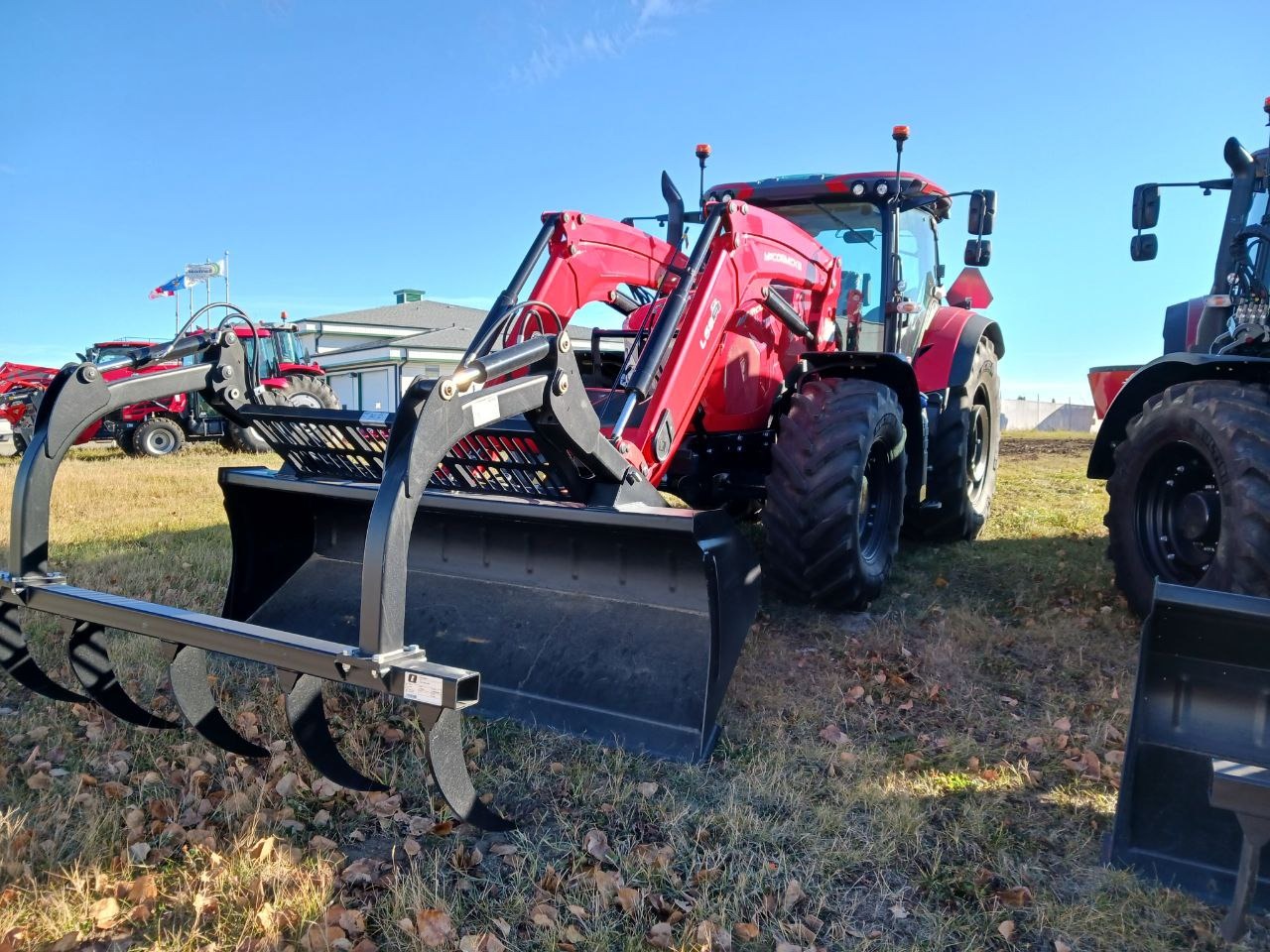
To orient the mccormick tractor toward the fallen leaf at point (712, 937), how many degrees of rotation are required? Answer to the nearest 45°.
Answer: approximately 45° to its left

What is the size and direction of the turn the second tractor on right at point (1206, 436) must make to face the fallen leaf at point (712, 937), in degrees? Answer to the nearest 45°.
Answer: approximately 45° to its right

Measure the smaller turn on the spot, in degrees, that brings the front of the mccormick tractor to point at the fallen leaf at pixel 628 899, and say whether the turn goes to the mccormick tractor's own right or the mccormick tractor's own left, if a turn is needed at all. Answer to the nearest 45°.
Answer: approximately 45° to the mccormick tractor's own left

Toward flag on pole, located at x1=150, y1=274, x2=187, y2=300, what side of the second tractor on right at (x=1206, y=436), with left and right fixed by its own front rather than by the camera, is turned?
back

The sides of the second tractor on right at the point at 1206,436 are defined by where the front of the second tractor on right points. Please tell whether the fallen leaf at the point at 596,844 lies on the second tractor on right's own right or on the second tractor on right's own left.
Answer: on the second tractor on right's own right

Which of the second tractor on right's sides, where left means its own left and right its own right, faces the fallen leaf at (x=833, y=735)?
right

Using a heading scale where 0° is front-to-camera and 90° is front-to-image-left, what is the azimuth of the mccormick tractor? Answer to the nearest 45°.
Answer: approximately 45°

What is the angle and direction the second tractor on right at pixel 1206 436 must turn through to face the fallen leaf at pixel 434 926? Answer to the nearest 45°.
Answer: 0° — it already faces it

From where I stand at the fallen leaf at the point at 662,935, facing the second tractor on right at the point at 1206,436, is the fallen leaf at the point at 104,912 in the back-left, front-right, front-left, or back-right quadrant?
back-left

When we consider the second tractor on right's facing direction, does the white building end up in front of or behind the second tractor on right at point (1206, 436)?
behind

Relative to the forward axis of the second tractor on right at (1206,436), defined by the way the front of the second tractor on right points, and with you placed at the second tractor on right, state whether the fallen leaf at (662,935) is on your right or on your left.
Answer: on your right
